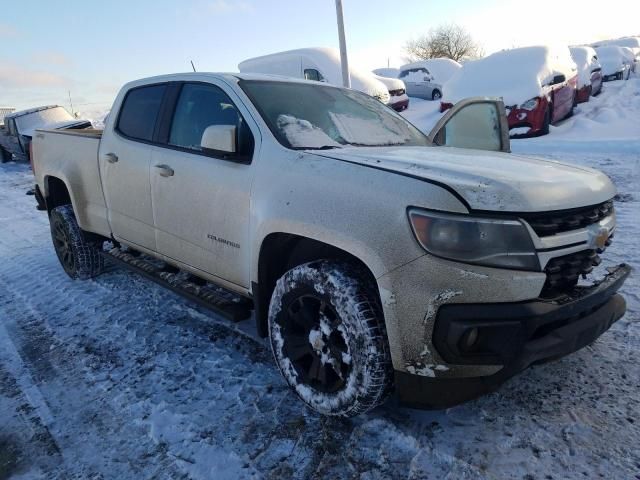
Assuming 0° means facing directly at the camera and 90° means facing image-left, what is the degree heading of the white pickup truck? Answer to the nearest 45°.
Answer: approximately 315°

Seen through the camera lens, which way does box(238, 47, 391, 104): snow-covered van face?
facing the viewer and to the right of the viewer

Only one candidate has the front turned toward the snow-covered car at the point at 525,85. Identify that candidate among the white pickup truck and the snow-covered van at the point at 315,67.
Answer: the snow-covered van at the point at 315,67

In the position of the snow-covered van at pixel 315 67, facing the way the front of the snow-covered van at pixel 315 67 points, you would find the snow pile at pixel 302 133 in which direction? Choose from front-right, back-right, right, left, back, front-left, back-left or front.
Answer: front-right

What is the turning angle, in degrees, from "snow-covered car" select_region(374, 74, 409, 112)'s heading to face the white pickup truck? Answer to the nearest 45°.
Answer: approximately 45° to its right

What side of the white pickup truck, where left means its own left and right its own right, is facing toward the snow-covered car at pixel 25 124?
back

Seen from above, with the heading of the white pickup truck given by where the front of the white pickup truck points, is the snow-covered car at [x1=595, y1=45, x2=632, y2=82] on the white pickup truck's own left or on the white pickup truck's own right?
on the white pickup truck's own left

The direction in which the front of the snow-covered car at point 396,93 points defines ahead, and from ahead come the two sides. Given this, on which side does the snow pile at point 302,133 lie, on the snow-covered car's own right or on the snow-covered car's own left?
on the snow-covered car's own right

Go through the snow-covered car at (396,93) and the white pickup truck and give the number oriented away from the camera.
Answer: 0

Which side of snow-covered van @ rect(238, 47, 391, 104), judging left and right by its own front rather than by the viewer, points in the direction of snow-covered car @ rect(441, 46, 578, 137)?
front

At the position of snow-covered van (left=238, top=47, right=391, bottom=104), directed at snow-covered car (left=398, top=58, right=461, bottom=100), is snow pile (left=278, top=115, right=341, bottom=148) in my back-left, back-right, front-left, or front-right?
back-right
